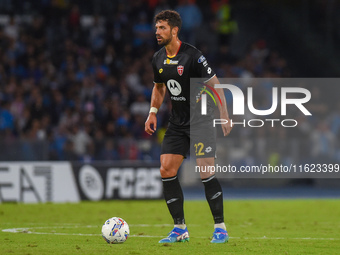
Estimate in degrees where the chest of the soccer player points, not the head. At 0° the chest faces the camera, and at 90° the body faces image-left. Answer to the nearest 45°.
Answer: approximately 45°
